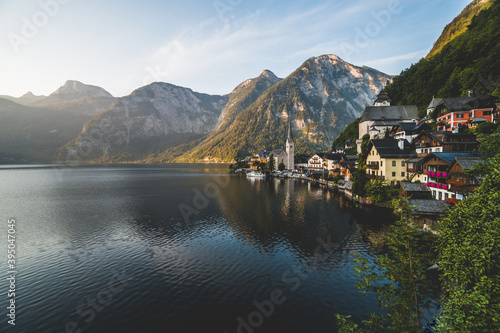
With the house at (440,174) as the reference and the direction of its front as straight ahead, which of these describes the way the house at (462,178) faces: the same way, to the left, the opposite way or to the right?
the same way

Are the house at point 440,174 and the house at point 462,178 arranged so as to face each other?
no

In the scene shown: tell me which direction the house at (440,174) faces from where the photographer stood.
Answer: facing the viewer and to the left of the viewer

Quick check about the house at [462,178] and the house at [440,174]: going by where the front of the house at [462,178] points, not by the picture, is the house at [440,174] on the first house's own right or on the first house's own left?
on the first house's own right

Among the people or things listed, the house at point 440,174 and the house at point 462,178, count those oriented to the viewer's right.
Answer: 0

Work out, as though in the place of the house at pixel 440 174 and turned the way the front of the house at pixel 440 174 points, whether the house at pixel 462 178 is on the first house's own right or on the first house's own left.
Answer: on the first house's own left

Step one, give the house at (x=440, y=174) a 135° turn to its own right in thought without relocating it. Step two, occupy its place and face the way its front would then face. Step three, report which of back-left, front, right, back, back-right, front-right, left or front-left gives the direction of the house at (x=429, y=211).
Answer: back
